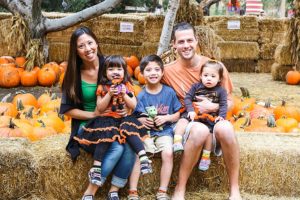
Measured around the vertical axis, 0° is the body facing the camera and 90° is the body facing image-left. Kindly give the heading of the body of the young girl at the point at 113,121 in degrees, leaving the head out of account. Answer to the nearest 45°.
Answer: approximately 0°

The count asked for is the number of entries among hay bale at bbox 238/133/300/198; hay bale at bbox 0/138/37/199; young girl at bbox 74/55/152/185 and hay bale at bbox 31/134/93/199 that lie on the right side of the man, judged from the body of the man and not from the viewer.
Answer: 3

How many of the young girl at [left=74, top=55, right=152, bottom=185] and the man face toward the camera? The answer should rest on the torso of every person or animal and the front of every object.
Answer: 2

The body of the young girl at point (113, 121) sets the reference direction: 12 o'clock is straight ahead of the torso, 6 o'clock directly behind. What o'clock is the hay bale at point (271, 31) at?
The hay bale is roughly at 7 o'clock from the young girl.

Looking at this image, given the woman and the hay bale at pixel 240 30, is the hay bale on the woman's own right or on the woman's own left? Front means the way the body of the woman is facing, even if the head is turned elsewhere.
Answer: on the woman's own left

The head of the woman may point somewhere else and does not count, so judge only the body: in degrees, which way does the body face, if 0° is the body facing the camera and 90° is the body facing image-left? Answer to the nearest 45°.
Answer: approximately 315°

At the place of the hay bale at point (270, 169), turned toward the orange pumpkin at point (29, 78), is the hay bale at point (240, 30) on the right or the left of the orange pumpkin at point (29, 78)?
right

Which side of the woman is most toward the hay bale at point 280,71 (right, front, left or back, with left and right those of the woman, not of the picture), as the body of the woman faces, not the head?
left

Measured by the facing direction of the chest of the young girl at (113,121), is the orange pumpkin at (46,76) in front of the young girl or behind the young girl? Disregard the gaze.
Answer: behind

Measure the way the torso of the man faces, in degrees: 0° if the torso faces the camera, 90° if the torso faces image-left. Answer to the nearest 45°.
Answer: approximately 0°
